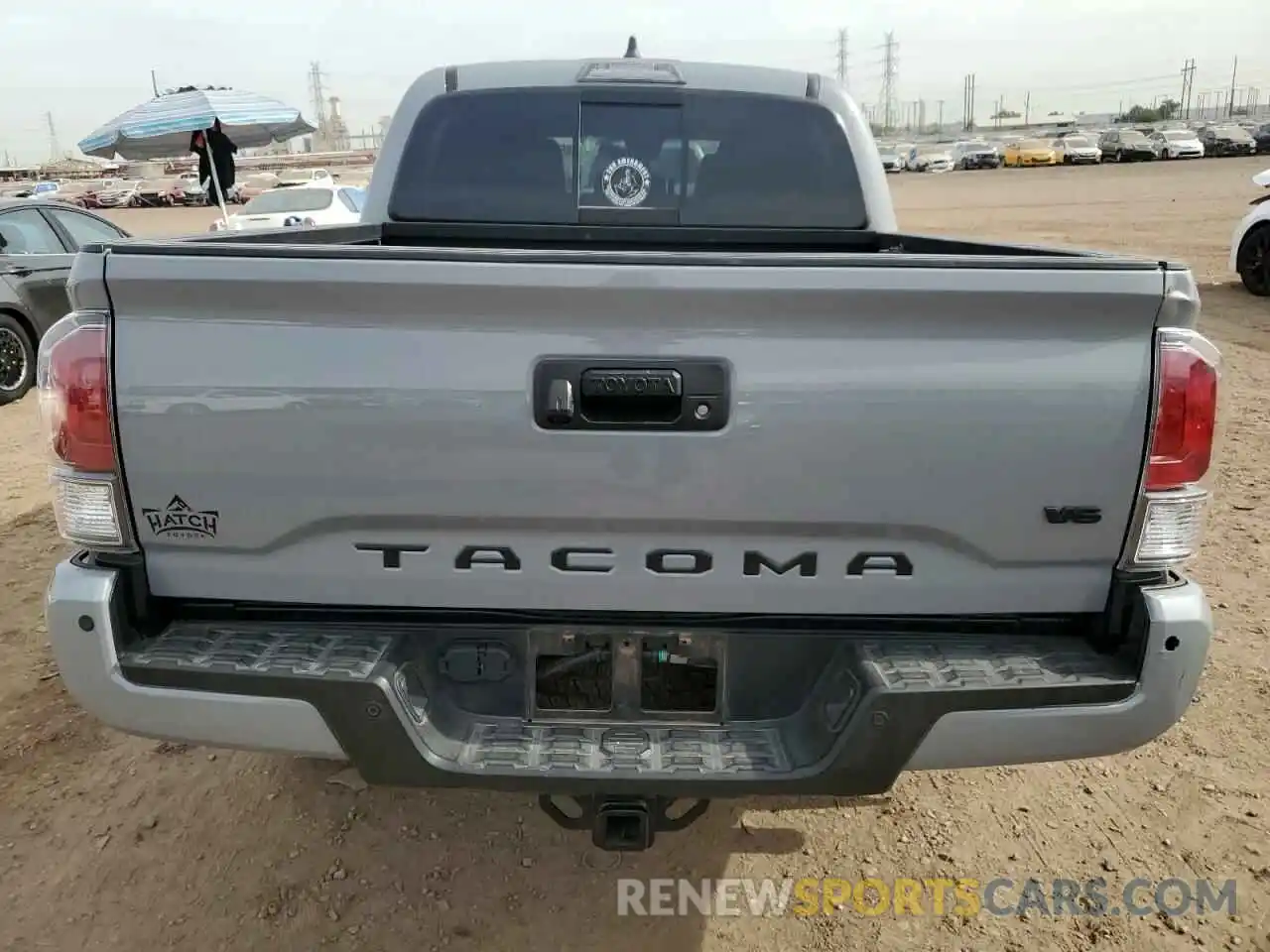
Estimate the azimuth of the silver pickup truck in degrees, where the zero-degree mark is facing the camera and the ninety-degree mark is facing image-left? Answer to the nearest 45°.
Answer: approximately 180°

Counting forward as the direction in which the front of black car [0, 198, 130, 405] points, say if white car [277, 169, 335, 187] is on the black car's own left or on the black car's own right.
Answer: on the black car's own right

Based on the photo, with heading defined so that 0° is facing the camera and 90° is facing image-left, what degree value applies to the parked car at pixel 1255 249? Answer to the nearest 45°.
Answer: approximately 135°

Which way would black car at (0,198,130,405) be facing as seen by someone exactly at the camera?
facing away from the viewer and to the left of the viewer

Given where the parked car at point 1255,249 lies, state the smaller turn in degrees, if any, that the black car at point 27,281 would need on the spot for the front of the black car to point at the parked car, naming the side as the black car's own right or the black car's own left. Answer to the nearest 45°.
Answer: approximately 135° to the black car's own right

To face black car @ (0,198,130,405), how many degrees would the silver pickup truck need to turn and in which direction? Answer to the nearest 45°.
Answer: approximately 45° to its left
